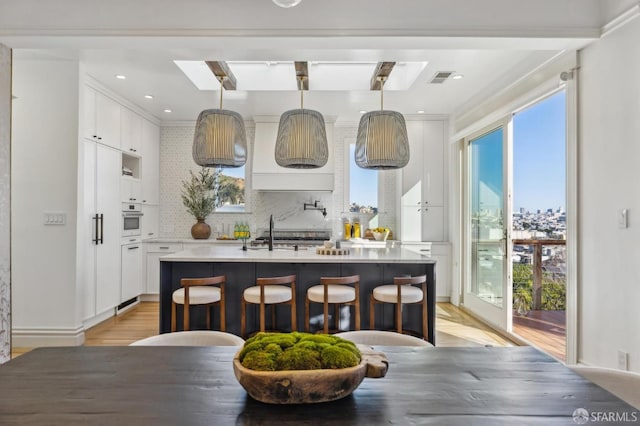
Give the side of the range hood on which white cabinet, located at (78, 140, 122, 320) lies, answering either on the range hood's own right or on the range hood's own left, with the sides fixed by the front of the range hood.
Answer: on the range hood's own right

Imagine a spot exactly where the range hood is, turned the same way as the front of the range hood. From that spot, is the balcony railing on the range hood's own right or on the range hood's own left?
on the range hood's own left

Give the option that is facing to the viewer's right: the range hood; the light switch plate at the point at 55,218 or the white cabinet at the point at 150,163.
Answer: the white cabinet

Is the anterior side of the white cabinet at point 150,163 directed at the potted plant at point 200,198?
yes

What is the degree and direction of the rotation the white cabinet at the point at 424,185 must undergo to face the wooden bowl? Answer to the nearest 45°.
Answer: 0° — it already faces it

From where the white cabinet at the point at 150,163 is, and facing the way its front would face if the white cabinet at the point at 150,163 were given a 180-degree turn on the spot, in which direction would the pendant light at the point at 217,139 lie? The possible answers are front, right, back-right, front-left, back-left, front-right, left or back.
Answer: left

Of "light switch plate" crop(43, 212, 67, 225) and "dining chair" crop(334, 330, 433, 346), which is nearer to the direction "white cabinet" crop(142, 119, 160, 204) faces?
the dining chair

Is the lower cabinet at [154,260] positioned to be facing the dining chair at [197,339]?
yes

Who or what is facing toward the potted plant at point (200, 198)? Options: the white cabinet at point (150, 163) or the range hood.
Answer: the white cabinet

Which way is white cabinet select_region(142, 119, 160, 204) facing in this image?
to the viewer's right

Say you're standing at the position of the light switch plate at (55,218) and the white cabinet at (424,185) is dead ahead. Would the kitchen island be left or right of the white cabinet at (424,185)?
right

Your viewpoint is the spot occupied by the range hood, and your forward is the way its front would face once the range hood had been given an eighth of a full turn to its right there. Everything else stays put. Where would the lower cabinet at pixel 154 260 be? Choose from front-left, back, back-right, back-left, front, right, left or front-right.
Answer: front-right
